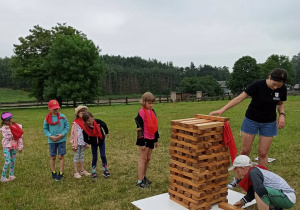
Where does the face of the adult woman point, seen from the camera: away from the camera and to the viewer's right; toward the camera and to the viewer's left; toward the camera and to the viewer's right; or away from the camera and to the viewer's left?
toward the camera and to the viewer's left

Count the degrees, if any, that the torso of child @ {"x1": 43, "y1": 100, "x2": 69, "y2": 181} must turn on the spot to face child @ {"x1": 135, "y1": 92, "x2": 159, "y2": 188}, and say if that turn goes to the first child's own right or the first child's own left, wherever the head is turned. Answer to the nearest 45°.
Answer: approximately 45° to the first child's own left

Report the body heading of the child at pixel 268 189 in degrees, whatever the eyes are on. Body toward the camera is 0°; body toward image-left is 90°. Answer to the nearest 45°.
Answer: approximately 90°

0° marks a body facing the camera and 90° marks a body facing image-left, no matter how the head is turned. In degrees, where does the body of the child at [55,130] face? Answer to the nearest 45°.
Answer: approximately 0°

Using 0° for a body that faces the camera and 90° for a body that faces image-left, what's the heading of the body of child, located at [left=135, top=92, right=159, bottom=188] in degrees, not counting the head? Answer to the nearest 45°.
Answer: approximately 315°

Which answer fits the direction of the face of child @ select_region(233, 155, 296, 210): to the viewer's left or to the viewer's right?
to the viewer's left

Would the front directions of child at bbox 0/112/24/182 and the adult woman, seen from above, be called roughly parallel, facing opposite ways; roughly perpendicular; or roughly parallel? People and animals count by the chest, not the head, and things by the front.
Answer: roughly perpendicular

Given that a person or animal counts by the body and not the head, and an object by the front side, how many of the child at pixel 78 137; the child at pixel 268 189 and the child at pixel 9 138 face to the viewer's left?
1
